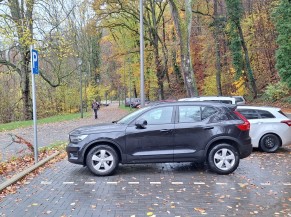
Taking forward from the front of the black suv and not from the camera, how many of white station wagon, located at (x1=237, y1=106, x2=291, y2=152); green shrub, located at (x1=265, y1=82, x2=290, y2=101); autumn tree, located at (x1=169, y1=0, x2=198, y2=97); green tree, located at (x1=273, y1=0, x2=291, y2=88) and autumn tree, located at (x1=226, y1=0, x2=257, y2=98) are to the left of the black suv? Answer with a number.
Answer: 0

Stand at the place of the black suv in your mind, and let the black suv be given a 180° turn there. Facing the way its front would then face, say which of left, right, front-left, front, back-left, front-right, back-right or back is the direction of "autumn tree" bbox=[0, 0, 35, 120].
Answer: back-left

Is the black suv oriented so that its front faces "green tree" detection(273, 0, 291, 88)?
no

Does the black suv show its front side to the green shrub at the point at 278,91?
no

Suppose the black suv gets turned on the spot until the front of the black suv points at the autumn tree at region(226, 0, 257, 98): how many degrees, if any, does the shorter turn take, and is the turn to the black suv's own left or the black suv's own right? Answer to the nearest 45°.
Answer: approximately 90° to the black suv's own right

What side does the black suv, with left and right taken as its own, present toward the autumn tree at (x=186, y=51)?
right

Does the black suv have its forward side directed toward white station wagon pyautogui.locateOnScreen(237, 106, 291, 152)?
no

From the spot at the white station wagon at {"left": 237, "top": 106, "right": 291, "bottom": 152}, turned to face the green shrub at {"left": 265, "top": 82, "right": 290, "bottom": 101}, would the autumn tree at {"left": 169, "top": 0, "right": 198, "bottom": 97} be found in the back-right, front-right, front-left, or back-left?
front-left

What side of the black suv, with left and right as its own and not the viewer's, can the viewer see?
left

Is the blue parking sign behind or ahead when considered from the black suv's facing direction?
ahead
